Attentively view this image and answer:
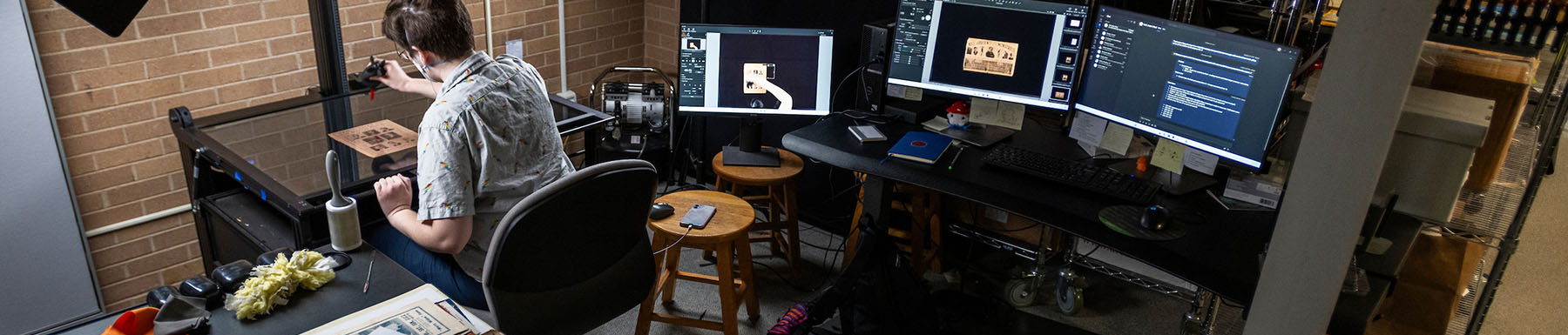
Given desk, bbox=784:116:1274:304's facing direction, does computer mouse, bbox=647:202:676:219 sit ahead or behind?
ahead

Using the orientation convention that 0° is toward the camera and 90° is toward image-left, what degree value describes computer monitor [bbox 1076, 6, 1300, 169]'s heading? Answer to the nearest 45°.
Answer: approximately 45°

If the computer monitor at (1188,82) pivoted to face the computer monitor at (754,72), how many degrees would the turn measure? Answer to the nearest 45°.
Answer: approximately 45° to its right

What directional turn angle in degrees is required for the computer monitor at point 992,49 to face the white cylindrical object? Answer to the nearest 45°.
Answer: approximately 45° to its right

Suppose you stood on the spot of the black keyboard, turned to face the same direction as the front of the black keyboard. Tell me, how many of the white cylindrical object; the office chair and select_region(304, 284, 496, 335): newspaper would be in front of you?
3

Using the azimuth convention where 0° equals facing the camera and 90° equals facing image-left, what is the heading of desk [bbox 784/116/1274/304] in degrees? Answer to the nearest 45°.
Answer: approximately 45°

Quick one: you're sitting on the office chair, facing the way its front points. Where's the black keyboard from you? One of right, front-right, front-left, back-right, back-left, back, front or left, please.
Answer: back-right

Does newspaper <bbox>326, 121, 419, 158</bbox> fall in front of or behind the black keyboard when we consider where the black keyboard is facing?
in front

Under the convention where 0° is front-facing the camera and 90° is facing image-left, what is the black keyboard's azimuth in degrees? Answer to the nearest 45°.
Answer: approximately 45°

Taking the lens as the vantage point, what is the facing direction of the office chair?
facing away from the viewer and to the left of the viewer
